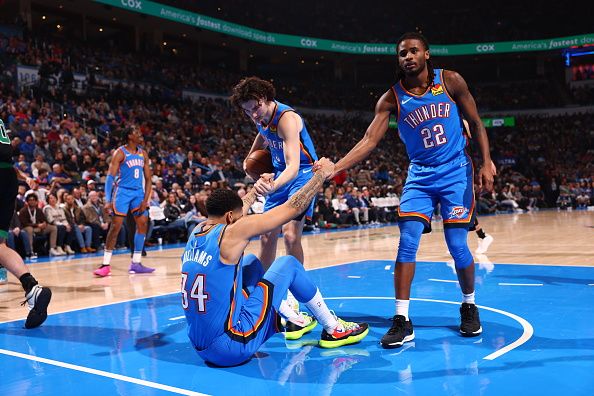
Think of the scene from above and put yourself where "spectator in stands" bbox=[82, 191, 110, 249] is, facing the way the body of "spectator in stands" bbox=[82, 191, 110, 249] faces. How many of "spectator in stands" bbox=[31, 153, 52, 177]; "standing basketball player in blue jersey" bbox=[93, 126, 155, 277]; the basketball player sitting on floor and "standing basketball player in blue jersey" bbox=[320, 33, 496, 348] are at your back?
1

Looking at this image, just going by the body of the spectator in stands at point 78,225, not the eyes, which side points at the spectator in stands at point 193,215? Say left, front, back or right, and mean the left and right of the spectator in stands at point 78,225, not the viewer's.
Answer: left

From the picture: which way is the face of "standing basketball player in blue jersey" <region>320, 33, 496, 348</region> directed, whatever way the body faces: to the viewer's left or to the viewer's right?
to the viewer's left

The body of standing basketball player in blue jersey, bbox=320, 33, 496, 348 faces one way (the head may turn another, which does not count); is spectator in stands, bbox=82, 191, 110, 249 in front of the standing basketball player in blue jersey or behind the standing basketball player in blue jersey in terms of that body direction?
behind

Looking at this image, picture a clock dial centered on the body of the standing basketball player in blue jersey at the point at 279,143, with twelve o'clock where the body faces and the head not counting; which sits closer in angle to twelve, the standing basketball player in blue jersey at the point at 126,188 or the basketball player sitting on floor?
the basketball player sitting on floor

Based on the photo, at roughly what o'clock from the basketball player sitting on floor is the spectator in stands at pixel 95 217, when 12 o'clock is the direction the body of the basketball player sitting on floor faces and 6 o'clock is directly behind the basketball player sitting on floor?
The spectator in stands is roughly at 10 o'clock from the basketball player sitting on floor.

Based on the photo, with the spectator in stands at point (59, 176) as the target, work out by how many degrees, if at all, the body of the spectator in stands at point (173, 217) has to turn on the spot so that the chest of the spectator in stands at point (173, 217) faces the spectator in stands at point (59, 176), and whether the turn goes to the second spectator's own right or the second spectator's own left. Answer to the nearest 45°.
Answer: approximately 135° to the second spectator's own right

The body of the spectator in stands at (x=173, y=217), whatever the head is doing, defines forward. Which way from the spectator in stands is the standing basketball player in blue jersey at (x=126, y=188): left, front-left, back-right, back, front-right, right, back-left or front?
front-right

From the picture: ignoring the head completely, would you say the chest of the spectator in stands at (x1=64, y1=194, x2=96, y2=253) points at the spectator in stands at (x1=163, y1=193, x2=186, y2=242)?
no

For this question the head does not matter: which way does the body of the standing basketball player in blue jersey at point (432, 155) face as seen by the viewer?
toward the camera

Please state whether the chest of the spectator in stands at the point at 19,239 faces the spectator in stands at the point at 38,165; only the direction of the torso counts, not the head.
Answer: no

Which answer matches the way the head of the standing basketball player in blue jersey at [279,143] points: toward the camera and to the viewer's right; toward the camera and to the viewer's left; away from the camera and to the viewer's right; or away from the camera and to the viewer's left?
toward the camera and to the viewer's left

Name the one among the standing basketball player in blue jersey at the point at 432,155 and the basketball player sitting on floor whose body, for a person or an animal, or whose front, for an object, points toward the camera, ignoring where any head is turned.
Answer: the standing basketball player in blue jersey

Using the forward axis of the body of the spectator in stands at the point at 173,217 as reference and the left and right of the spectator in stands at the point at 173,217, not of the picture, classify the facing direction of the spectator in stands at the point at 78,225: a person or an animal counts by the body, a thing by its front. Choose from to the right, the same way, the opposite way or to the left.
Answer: the same way

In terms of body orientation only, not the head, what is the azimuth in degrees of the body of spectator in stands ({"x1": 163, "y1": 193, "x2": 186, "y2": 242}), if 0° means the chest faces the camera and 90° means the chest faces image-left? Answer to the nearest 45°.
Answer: approximately 315°

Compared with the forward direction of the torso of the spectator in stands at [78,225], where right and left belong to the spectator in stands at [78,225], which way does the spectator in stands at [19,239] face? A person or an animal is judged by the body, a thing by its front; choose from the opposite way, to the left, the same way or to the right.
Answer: the same way

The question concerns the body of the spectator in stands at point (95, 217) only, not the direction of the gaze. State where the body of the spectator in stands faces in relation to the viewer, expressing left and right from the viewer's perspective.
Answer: facing the viewer and to the right of the viewer

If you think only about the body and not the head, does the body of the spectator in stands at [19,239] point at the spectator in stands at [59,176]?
no

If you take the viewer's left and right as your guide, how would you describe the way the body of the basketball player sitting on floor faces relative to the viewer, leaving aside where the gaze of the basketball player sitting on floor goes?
facing away from the viewer and to the right of the viewer

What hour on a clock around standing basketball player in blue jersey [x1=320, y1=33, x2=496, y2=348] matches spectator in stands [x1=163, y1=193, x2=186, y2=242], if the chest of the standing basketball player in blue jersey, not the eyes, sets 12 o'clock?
The spectator in stands is roughly at 5 o'clock from the standing basketball player in blue jersey.

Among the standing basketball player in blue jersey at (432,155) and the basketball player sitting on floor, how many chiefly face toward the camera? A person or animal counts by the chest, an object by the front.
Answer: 1
